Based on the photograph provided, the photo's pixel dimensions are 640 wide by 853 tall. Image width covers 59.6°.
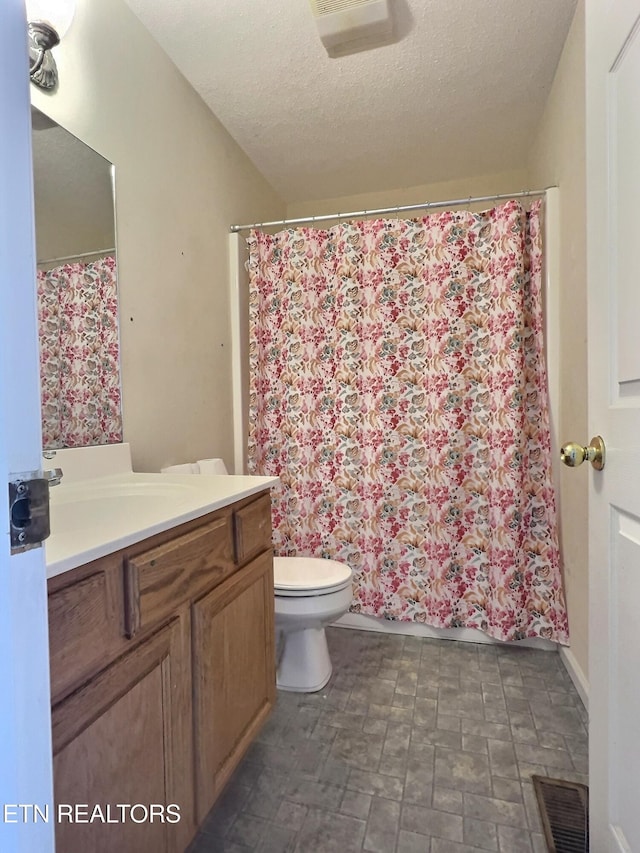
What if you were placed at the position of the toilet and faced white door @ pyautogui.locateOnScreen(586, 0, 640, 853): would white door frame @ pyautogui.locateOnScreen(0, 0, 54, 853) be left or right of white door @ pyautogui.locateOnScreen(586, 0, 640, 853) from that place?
right

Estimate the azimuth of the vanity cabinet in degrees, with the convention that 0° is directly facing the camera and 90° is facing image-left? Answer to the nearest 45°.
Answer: approximately 315°

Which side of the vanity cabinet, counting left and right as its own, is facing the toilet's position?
left

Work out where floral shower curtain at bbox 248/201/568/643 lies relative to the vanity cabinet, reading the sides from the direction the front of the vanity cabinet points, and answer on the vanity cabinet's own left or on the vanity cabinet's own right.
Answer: on the vanity cabinet's own left

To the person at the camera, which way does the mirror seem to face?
facing the viewer and to the right of the viewer

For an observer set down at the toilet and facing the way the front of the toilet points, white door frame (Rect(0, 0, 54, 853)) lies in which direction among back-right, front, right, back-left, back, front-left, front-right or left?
right
